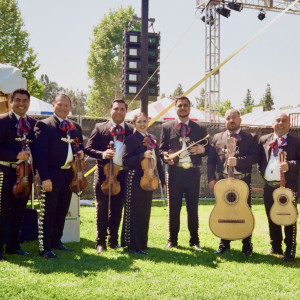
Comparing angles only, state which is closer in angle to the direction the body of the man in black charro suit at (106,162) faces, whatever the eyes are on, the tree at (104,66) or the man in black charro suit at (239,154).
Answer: the man in black charro suit

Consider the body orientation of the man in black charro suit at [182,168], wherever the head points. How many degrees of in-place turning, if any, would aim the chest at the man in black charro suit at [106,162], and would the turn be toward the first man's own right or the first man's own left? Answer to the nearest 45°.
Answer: approximately 90° to the first man's own right

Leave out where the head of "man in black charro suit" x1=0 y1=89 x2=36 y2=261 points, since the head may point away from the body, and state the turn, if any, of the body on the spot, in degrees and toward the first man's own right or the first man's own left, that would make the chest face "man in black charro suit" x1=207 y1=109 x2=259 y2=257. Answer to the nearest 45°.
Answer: approximately 45° to the first man's own left

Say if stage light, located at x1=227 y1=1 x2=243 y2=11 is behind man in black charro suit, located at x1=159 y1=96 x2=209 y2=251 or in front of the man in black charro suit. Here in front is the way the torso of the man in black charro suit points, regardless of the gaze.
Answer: behind

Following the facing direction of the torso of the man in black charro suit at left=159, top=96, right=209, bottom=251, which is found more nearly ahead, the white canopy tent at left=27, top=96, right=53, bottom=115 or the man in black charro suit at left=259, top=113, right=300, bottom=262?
the man in black charro suit

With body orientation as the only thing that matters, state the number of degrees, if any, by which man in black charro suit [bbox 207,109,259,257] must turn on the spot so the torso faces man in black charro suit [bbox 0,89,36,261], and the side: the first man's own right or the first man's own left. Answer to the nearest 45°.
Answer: approximately 45° to the first man's own right

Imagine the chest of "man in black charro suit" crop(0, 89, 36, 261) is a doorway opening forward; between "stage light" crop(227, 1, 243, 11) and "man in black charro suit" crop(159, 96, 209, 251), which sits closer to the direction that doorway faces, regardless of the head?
the man in black charro suit

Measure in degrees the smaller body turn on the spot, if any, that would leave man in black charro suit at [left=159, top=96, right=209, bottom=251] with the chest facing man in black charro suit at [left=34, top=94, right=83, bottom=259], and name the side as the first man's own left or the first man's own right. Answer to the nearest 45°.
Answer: approximately 45° to the first man's own right

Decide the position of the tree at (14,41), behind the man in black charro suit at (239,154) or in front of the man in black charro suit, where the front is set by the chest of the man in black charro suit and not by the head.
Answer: behind
